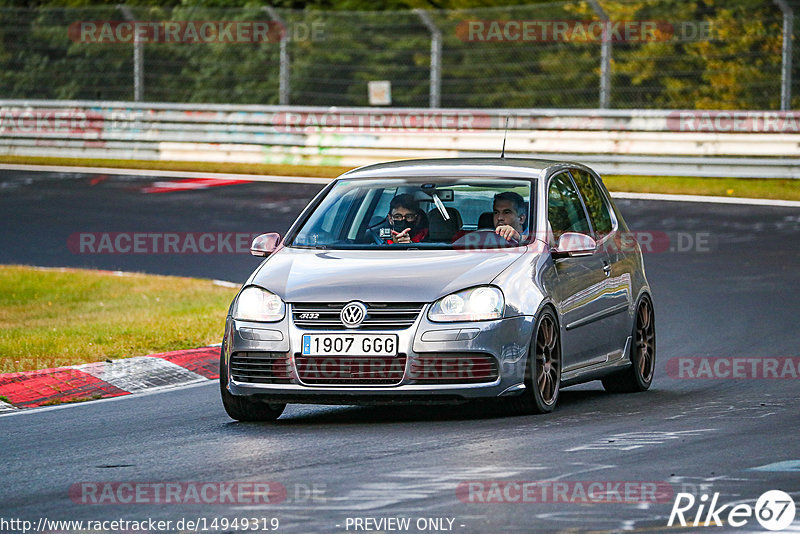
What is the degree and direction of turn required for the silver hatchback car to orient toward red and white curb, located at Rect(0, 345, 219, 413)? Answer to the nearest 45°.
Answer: approximately 135° to its right

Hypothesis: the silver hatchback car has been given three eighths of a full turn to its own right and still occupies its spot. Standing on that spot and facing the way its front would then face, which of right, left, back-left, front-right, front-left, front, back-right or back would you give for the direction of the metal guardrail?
front-right

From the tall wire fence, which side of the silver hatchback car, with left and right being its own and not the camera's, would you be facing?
back

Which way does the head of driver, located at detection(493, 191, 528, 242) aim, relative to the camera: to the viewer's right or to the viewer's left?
to the viewer's left

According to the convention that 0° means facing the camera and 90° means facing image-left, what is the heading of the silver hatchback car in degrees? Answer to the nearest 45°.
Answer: approximately 0°
